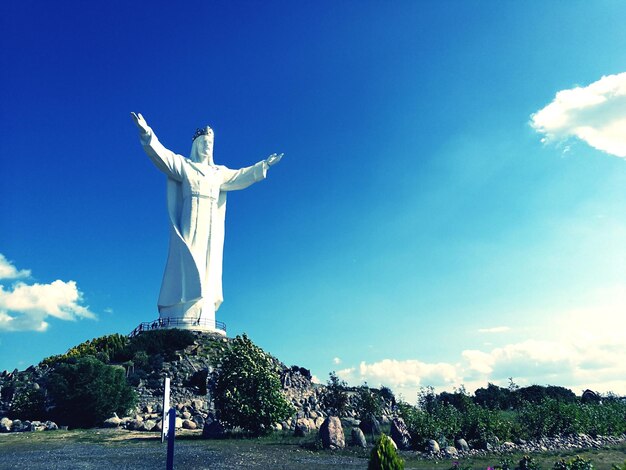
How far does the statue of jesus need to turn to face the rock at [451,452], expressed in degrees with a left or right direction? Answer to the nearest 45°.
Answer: approximately 45° to its right

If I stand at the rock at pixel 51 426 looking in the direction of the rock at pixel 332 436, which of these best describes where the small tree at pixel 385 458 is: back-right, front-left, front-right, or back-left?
front-right

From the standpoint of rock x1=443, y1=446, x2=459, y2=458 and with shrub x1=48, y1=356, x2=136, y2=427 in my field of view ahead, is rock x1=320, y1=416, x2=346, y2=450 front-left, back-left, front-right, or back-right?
front-left

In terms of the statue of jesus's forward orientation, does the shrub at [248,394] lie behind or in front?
in front

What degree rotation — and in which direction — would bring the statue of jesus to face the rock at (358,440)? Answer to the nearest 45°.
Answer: approximately 45° to its right

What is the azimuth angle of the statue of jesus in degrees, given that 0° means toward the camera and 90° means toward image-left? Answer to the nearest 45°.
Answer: approximately 315°

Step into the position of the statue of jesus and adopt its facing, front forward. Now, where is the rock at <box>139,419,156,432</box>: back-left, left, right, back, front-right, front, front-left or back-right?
front-right

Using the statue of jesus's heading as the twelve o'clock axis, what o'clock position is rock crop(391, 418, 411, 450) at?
The rock is roughly at 1 o'clock from the statue of jesus.

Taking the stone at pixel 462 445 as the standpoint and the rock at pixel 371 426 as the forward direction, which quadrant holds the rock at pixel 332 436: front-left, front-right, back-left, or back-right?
front-left

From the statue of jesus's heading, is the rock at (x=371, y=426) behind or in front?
in front

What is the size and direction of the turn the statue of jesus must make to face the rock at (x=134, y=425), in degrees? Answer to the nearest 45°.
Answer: approximately 45° to its right

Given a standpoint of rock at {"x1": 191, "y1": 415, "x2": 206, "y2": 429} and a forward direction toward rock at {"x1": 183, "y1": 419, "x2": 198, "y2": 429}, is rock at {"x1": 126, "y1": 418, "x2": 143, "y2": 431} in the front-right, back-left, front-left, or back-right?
front-right
